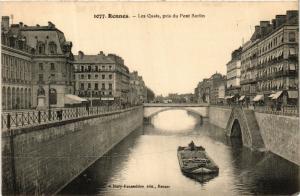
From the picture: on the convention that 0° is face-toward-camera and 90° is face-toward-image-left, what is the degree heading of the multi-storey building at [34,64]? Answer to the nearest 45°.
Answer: approximately 315°
